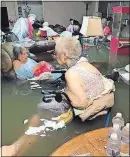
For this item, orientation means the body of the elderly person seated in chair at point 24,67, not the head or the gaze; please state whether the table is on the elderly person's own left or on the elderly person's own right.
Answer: on the elderly person's own right

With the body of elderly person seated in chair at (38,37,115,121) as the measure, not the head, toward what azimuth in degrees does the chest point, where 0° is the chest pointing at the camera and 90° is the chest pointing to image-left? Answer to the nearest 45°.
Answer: approximately 135°

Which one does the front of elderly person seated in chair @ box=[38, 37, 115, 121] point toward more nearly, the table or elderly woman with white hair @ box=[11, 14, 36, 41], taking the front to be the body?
the elderly woman with white hair

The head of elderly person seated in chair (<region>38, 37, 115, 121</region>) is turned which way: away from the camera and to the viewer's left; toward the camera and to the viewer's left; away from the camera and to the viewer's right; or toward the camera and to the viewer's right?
away from the camera and to the viewer's left

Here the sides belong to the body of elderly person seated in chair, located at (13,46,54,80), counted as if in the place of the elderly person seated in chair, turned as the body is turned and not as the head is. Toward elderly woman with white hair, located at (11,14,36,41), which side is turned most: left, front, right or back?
left

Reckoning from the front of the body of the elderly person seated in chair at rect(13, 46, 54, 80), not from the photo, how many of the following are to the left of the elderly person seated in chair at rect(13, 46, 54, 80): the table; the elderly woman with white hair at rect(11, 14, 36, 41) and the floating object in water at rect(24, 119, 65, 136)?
1

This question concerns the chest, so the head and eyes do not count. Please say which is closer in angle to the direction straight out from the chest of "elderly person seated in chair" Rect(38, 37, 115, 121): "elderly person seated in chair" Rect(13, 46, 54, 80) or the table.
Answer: the elderly person seated in chair

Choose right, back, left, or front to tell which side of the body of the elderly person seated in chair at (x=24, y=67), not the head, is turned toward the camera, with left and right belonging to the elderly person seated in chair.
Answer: right
